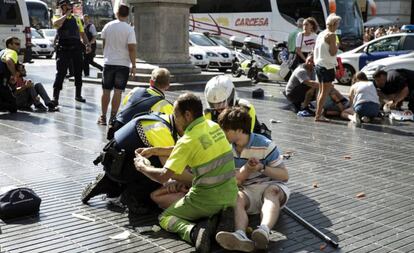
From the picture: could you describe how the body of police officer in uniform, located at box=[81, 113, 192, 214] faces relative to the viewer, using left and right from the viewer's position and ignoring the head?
facing to the right of the viewer

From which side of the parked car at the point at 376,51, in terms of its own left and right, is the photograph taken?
left

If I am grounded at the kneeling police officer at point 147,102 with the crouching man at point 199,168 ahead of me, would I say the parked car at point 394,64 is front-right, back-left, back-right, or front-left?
back-left

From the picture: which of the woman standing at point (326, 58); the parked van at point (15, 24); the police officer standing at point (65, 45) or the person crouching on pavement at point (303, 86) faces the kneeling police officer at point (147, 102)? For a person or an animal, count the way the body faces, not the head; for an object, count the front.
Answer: the police officer standing

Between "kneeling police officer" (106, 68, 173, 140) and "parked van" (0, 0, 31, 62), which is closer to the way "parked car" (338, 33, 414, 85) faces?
the parked van

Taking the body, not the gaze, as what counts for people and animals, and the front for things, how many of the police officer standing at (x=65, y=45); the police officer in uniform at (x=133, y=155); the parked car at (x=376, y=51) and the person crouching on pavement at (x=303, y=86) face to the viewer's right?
2

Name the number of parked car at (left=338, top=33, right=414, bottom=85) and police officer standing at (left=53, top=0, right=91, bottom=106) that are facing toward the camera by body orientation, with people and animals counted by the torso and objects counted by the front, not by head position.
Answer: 1
